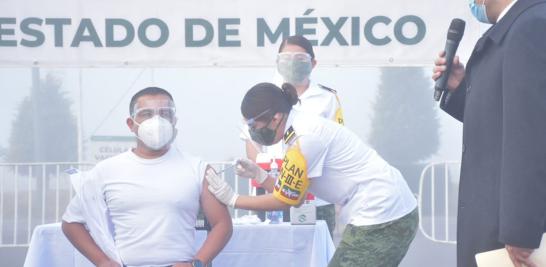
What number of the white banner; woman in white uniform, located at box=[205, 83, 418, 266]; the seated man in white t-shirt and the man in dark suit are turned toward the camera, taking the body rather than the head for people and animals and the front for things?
2

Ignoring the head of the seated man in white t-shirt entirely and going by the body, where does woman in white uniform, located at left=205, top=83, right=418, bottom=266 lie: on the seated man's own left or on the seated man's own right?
on the seated man's own left

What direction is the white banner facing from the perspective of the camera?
toward the camera

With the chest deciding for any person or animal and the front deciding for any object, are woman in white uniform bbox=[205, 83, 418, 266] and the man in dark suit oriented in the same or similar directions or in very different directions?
same or similar directions

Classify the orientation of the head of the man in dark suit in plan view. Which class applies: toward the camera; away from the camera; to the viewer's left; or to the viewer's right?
to the viewer's left

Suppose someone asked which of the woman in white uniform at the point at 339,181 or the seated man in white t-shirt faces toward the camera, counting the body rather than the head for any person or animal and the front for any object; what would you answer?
the seated man in white t-shirt

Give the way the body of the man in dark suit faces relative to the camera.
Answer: to the viewer's left

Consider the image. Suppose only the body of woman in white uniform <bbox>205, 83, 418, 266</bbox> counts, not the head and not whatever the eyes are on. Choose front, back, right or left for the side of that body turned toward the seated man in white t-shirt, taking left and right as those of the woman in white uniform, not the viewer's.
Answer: front

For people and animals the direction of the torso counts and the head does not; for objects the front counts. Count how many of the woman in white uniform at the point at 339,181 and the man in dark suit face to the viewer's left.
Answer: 2

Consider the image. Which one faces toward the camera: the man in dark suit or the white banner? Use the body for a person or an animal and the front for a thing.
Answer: the white banner

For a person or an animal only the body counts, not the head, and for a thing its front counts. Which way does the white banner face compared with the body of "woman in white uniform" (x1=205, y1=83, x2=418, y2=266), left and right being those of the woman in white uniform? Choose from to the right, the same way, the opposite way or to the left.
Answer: to the left

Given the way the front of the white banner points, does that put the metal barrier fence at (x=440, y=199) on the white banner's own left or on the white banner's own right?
on the white banner's own left

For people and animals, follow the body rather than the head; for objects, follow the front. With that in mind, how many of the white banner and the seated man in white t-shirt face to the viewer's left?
0

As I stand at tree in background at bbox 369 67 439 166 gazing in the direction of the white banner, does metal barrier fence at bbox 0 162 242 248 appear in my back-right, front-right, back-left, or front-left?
front-right

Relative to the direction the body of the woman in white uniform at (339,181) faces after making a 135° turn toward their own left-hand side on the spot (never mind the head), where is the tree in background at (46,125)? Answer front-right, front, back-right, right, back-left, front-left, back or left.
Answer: back

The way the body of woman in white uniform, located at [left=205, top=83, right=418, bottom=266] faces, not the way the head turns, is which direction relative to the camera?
to the viewer's left

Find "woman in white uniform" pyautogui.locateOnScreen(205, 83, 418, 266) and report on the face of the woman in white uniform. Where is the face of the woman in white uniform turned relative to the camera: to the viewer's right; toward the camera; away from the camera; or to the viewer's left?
to the viewer's left

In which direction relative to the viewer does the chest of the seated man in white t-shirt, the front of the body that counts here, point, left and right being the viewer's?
facing the viewer
